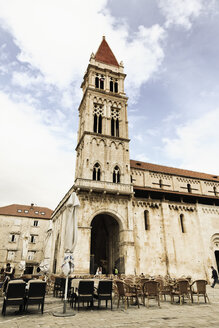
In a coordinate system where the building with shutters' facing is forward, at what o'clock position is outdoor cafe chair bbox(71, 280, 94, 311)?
The outdoor cafe chair is roughly at 12 o'clock from the building with shutters.

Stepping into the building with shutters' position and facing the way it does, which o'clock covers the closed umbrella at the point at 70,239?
The closed umbrella is roughly at 12 o'clock from the building with shutters.

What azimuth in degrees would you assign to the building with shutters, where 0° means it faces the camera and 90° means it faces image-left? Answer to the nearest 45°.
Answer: approximately 0°

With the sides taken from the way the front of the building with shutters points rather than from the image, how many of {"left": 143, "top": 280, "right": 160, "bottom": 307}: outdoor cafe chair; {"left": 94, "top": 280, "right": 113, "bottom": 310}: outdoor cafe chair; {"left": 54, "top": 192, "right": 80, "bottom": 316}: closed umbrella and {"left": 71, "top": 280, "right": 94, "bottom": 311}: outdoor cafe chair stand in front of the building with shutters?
4

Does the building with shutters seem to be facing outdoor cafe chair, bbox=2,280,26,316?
yes

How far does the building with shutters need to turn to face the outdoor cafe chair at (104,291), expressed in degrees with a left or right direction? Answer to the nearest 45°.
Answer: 0° — it already faces it

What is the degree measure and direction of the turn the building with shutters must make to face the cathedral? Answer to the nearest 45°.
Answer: approximately 45° to its left
